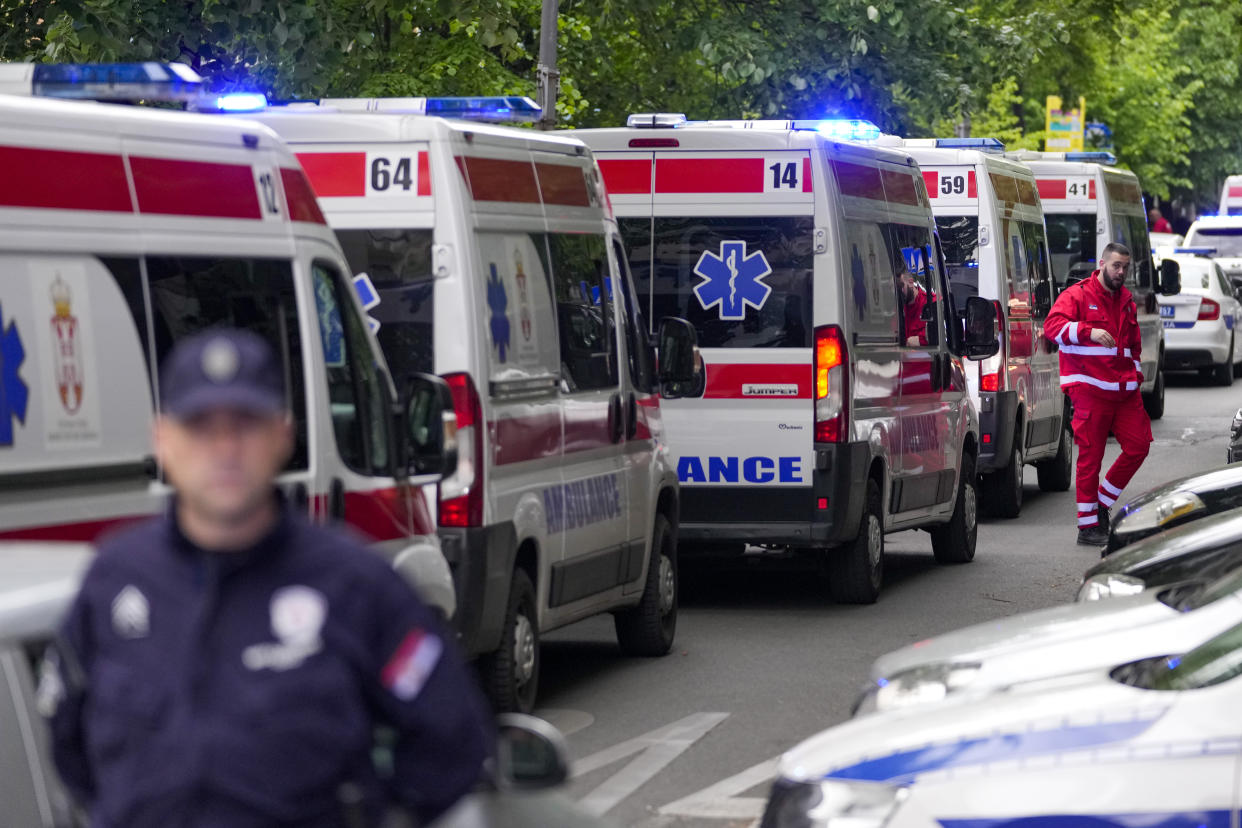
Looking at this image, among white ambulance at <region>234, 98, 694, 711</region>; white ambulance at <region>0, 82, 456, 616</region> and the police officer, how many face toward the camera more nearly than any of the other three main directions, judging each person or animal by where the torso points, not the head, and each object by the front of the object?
1

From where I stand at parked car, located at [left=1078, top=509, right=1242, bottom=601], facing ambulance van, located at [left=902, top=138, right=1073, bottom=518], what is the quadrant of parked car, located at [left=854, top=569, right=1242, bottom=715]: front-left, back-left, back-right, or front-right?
back-left

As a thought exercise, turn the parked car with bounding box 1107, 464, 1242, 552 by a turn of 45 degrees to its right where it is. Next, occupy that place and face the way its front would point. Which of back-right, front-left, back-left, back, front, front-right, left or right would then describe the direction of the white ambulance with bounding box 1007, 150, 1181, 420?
right

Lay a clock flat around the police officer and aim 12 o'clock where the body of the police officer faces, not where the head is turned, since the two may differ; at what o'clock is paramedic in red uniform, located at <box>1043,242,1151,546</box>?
The paramedic in red uniform is roughly at 7 o'clock from the police officer.

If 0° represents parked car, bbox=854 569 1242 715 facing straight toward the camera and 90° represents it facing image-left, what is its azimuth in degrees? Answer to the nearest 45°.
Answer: approximately 45°

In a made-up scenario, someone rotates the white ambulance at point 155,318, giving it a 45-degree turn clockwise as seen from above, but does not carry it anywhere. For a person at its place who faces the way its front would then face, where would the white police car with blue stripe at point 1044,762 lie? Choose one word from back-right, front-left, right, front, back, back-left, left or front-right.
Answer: front-right

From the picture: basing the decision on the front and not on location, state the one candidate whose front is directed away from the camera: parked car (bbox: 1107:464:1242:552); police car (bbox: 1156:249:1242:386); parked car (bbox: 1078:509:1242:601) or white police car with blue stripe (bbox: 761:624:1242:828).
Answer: the police car

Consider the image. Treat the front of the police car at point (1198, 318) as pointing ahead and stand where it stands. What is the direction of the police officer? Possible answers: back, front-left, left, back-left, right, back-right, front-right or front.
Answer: back

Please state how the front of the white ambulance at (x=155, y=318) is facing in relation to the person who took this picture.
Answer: facing away from the viewer and to the right of the viewer

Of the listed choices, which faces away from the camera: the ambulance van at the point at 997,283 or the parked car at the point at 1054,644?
the ambulance van

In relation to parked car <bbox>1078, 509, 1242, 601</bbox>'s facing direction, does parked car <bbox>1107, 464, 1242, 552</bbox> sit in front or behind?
behind

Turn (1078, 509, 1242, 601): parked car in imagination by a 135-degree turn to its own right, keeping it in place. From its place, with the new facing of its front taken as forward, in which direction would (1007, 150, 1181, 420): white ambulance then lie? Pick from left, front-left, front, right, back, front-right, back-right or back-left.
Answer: front
